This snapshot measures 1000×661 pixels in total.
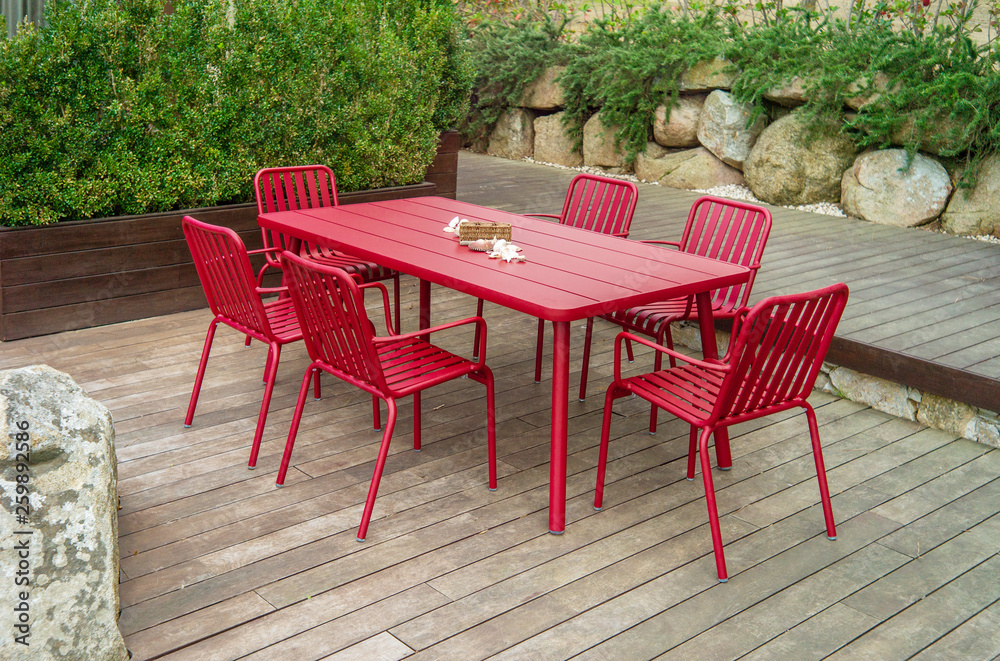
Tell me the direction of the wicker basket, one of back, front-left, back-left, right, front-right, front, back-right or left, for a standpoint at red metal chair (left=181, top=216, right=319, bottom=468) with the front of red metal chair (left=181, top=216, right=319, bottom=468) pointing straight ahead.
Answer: front-right

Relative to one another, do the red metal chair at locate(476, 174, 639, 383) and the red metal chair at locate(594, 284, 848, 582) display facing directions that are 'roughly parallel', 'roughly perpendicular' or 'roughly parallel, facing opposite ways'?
roughly perpendicular

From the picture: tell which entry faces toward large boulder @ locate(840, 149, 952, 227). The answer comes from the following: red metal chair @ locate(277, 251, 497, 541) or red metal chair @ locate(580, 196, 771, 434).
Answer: red metal chair @ locate(277, 251, 497, 541)

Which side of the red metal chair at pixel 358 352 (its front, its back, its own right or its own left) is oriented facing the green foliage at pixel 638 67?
front

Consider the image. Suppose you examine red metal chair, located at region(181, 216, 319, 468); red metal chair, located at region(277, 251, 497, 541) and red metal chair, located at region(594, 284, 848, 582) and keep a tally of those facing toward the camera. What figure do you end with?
0

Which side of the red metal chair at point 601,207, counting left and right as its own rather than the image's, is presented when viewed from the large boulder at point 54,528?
front

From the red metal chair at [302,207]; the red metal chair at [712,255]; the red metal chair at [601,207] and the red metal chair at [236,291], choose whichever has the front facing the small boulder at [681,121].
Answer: the red metal chair at [236,291]

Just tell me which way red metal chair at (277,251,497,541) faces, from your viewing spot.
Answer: facing away from the viewer and to the right of the viewer

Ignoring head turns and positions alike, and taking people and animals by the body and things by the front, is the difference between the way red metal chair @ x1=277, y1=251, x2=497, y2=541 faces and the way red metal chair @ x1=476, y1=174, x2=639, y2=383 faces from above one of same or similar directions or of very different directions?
very different directions

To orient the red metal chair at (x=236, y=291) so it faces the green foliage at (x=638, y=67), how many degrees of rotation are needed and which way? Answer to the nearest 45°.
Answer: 0° — it already faces it

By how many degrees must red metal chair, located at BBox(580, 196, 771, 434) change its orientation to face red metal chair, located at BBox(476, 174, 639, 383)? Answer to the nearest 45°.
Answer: approximately 90° to its right

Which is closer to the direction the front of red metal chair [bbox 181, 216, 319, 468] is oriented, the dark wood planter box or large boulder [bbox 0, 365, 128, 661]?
the dark wood planter box

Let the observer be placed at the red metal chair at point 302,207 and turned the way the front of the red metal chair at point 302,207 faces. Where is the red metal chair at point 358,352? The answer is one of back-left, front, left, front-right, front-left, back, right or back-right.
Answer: front-right

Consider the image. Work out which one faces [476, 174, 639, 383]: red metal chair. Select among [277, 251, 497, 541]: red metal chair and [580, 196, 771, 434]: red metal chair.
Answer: [277, 251, 497, 541]: red metal chair

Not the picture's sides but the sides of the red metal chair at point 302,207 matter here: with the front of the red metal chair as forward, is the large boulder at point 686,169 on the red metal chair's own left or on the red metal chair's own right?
on the red metal chair's own left

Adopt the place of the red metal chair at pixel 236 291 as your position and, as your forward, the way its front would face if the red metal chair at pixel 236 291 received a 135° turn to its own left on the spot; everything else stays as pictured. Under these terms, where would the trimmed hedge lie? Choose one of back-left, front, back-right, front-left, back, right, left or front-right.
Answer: right

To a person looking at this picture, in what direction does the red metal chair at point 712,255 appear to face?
facing the viewer and to the left of the viewer

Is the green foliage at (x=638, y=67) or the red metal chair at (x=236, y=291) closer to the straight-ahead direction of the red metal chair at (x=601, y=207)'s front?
the red metal chair

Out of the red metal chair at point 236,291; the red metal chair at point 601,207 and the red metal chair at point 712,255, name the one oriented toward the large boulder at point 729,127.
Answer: the red metal chair at point 236,291

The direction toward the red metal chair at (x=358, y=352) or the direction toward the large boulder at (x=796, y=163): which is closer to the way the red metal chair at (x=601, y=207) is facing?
the red metal chair

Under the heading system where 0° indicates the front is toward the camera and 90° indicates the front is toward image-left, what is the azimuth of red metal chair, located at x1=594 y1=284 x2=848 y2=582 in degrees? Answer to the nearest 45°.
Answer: approximately 135°

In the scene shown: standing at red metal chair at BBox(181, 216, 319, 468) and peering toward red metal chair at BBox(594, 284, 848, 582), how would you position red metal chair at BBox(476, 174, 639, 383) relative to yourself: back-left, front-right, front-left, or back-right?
front-left

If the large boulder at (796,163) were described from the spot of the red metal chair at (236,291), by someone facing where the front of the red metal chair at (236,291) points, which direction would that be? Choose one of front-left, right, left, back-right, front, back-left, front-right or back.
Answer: front
